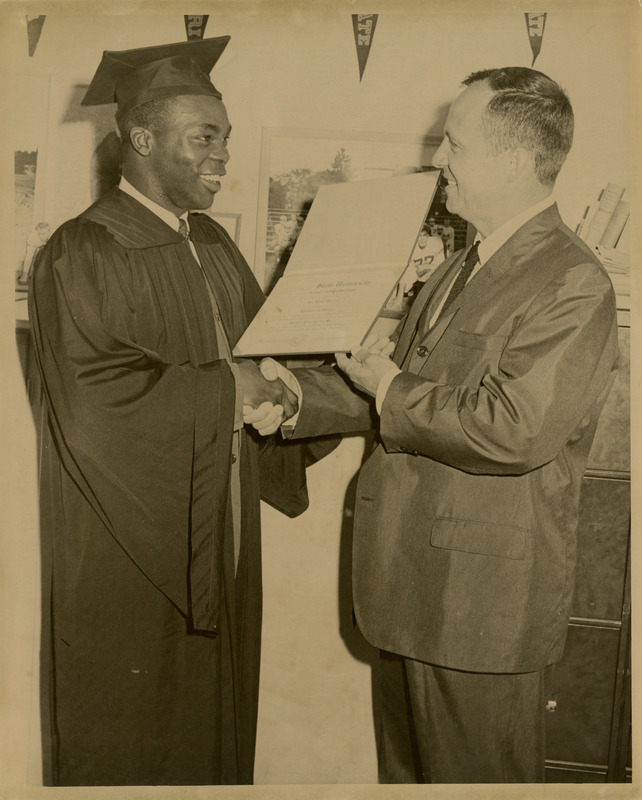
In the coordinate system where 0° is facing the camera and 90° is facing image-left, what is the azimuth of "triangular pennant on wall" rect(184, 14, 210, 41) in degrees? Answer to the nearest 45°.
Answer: approximately 0°

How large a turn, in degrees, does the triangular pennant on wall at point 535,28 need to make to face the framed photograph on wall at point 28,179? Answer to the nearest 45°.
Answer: approximately 90° to its right

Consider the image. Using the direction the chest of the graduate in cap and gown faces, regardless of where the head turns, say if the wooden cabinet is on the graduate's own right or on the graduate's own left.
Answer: on the graduate's own left

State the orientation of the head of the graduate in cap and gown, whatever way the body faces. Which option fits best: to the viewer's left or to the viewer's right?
to the viewer's right

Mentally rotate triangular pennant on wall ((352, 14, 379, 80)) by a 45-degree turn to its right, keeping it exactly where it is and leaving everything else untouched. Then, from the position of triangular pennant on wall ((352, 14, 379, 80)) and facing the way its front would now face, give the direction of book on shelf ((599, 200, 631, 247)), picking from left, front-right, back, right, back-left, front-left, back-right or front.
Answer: back-left
